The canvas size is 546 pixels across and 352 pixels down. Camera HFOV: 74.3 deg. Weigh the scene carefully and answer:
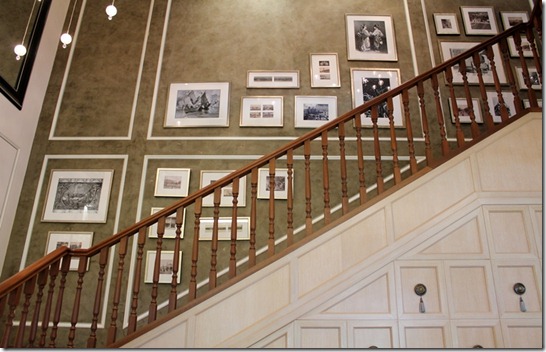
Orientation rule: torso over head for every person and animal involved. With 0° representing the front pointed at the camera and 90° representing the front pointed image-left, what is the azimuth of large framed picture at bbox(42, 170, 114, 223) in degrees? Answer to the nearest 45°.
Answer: approximately 0°

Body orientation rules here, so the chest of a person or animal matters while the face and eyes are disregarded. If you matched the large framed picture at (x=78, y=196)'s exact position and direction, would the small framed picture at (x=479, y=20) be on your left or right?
on your left

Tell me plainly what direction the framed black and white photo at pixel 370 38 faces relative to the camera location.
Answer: facing the viewer

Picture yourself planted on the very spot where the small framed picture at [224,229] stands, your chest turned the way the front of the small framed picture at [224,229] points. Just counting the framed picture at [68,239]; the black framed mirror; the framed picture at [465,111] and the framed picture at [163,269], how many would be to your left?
1

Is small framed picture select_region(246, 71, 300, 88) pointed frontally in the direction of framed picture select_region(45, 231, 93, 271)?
no

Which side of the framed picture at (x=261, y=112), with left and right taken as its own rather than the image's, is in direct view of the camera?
front

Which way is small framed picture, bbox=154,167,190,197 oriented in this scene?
toward the camera

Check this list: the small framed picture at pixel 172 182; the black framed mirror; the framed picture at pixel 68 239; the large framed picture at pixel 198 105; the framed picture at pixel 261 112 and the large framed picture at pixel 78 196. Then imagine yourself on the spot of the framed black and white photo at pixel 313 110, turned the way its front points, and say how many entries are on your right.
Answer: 6

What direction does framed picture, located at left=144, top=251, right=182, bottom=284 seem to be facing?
toward the camera

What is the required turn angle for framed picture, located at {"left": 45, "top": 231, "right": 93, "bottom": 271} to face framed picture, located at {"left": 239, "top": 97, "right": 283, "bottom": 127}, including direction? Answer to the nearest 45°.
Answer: approximately 45° to its left

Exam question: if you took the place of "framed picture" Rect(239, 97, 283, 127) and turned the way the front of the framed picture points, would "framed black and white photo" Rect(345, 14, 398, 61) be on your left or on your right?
on your left

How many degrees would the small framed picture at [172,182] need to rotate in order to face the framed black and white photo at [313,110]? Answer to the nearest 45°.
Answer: approximately 90° to its left

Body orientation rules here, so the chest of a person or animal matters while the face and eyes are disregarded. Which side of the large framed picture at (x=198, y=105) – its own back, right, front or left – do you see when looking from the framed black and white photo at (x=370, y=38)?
left

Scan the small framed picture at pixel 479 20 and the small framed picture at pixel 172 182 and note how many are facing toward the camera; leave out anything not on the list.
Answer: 2

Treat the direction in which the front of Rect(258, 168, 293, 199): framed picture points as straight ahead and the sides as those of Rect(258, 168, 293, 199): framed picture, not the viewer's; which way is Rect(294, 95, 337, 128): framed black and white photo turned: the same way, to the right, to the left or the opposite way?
the same way

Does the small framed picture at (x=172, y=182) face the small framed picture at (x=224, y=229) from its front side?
no

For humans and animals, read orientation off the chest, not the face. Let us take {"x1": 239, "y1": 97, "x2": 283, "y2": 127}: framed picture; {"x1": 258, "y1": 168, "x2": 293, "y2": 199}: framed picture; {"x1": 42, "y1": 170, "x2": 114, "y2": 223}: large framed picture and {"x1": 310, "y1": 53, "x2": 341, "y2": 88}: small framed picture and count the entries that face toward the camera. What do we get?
4

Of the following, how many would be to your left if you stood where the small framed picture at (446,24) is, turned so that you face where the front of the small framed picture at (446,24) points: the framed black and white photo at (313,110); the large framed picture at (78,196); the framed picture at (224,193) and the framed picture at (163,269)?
0
